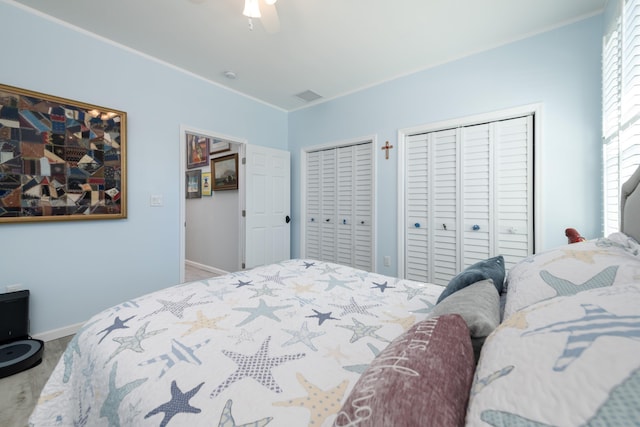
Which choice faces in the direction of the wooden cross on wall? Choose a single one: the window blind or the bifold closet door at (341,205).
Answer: the window blind

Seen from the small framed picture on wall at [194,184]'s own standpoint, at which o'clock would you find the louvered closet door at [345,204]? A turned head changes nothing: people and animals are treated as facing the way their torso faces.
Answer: The louvered closet door is roughly at 9 o'clock from the small framed picture on wall.

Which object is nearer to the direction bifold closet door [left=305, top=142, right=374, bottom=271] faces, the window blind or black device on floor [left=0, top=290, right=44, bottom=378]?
the black device on floor

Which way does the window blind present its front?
to the viewer's left

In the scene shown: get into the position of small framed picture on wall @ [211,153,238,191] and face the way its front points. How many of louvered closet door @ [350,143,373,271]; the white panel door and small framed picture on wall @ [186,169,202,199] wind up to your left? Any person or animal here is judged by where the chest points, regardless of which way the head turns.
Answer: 2

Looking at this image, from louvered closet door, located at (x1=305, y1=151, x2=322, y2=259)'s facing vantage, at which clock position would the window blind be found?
The window blind is roughly at 9 o'clock from the louvered closet door.

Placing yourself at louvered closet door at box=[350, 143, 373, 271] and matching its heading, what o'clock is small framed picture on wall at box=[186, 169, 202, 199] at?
The small framed picture on wall is roughly at 2 o'clock from the louvered closet door.

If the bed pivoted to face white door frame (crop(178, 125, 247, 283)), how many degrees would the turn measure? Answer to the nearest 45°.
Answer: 0° — it already faces it

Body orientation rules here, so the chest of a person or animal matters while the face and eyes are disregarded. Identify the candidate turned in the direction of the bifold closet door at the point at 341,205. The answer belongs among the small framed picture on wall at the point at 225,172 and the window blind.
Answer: the window blind

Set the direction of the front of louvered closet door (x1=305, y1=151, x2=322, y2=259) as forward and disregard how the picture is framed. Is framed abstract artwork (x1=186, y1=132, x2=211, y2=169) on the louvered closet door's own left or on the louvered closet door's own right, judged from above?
on the louvered closet door's own right

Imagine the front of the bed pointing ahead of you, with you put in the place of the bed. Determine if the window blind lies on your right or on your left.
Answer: on your right

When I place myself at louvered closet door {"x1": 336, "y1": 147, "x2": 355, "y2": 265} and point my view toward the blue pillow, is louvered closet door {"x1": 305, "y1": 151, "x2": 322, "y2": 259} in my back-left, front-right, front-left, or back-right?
back-right

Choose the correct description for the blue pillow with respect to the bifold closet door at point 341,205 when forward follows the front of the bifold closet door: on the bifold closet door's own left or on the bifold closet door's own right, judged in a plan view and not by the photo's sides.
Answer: on the bifold closet door's own left

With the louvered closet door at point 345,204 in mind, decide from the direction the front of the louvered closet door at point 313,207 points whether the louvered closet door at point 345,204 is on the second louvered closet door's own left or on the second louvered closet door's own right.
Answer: on the second louvered closet door's own left

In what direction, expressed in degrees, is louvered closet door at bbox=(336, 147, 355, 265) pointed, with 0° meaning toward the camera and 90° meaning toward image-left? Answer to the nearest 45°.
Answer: approximately 45°
